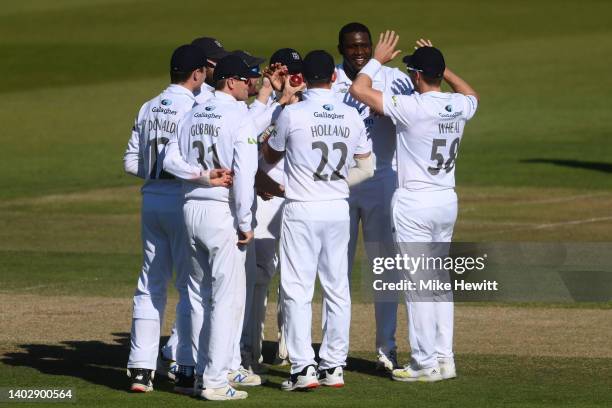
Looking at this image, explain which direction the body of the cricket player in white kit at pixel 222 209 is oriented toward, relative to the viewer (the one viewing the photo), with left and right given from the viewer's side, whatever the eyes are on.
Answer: facing away from the viewer and to the right of the viewer

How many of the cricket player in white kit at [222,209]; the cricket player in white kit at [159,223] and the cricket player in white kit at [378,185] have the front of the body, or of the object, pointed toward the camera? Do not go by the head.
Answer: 1

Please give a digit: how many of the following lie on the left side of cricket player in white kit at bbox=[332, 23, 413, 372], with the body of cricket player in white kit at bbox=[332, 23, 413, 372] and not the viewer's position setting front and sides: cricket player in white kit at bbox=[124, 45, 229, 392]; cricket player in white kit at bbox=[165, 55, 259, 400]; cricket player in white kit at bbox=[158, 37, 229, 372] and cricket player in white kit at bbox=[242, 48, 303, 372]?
0

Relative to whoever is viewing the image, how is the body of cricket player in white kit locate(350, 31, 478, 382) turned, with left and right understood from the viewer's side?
facing away from the viewer and to the left of the viewer

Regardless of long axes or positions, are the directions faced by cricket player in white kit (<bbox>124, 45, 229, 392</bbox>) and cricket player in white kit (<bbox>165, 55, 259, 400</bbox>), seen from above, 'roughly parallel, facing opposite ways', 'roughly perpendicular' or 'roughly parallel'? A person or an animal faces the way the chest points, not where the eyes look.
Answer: roughly parallel

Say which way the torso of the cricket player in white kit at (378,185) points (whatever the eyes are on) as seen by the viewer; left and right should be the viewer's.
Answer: facing the viewer

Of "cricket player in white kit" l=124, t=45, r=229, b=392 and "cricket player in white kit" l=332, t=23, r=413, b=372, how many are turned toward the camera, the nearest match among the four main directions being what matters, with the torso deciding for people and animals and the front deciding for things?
1

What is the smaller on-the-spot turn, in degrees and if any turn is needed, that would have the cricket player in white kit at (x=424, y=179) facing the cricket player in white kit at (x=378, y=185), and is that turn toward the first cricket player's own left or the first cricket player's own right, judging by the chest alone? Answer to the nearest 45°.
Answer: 0° — they already face them

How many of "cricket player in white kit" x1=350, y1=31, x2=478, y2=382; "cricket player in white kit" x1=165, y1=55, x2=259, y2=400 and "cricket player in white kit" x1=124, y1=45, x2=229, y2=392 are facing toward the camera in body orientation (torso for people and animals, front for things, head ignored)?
0

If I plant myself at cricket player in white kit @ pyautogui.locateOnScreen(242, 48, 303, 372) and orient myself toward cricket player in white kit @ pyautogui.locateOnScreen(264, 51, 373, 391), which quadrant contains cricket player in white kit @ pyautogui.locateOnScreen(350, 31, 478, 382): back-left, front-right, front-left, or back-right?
front-left

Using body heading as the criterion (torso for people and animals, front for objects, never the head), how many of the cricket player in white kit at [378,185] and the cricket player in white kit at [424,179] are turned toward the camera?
1

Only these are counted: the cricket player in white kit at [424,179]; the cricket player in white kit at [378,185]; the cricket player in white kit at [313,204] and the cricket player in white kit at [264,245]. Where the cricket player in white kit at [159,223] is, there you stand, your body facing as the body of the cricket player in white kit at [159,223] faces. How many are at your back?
0

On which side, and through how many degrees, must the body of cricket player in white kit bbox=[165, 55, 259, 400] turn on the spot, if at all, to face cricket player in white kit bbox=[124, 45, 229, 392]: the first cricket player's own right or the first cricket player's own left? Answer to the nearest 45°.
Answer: approximately 90° to the first cricket player's own left

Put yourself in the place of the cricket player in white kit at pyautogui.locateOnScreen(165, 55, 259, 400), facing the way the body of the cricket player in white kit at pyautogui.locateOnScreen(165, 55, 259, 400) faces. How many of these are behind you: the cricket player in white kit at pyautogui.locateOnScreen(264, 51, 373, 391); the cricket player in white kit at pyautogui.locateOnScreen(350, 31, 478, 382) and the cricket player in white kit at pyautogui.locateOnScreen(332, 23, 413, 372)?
0

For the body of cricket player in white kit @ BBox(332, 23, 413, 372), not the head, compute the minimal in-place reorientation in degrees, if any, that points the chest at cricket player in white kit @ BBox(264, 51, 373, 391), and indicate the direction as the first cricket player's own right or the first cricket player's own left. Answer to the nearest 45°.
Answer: approximately 45° to the first cricket player's own right

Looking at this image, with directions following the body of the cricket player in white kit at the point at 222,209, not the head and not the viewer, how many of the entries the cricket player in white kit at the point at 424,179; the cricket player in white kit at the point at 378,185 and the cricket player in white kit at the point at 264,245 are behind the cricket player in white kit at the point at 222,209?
0

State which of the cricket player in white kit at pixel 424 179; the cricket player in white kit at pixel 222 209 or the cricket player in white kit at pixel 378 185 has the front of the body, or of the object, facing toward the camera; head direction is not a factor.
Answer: the cricket player in white kit at pixel 378 185

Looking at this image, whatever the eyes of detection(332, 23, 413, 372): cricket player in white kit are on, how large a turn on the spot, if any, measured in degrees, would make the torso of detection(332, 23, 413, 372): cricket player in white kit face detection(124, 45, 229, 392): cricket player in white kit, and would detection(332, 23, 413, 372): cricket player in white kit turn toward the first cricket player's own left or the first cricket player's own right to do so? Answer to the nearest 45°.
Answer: approximately 45° to the first cricket player's own right

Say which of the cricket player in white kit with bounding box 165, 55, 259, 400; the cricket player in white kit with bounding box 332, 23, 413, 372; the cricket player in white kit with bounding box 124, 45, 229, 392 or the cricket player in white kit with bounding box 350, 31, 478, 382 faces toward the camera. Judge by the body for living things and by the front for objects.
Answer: the cricket player in white kit with bounding box 332, 23, 413, 372

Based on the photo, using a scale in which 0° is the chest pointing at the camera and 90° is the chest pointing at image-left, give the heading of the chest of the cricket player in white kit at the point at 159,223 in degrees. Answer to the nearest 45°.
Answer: approximately 225°
